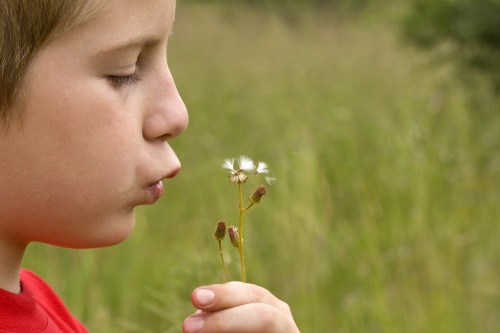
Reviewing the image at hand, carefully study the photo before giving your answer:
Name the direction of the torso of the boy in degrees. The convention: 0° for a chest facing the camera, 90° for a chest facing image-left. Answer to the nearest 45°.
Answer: approximately 270°

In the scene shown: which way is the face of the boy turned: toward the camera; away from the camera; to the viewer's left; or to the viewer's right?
to the viewer's right
